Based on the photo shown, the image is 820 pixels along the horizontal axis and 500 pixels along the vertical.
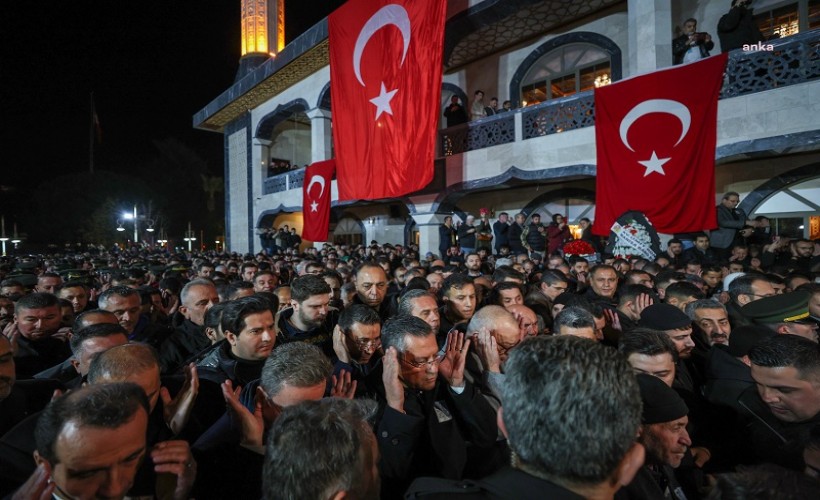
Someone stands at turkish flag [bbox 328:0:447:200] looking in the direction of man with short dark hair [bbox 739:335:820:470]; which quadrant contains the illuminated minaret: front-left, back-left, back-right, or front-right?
back-right

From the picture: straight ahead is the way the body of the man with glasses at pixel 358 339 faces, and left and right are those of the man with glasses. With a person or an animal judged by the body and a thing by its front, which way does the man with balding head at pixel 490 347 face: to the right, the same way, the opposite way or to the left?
the same way

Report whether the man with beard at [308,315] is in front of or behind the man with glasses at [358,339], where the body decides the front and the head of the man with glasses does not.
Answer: behind

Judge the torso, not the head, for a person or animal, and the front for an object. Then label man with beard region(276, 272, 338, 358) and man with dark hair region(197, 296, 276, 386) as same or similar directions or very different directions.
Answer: same or similar directions

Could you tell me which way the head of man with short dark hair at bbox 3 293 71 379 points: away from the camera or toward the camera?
toward the camera

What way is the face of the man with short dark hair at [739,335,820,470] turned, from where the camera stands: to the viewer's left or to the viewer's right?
to the viewer's left

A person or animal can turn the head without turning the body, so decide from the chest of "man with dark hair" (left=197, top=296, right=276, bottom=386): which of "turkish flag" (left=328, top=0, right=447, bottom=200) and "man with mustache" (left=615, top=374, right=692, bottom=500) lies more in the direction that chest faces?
the man with mustache

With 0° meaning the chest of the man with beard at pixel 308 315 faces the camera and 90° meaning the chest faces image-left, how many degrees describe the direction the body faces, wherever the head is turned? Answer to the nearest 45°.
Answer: approximately 315°

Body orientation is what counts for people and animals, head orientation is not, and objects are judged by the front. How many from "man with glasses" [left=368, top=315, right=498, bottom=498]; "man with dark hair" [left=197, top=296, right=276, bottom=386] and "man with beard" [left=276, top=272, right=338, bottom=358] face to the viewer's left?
0

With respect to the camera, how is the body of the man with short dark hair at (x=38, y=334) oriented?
toward the camera

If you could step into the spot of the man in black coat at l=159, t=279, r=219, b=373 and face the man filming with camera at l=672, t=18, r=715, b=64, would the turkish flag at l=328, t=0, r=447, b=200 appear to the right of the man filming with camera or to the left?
left

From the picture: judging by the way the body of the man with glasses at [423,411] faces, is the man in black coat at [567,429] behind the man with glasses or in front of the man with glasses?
in front

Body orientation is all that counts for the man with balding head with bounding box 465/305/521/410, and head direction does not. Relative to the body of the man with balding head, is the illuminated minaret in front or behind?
behind

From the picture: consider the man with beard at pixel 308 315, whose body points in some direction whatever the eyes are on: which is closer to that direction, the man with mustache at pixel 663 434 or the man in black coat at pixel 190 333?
the man with mustache

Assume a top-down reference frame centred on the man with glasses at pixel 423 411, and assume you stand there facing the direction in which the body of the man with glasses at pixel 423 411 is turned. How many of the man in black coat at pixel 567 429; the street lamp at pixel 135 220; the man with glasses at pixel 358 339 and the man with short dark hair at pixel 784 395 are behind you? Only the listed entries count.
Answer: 2

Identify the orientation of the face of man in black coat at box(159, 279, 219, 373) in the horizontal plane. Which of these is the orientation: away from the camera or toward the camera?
toward the camera

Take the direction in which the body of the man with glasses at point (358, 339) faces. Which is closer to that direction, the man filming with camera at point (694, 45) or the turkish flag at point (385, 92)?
the man filming with camera

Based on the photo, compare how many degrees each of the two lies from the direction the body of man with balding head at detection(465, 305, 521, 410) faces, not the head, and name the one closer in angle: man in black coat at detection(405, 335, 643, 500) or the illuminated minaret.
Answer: the man in black coat

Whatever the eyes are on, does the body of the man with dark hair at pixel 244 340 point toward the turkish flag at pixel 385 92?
no

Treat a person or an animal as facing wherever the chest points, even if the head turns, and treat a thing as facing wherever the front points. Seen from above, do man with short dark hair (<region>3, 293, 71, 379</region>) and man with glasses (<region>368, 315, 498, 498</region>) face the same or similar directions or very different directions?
same or similar directions

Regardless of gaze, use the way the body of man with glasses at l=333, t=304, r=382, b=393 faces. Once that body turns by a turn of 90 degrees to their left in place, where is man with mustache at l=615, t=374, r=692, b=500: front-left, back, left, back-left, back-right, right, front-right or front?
right

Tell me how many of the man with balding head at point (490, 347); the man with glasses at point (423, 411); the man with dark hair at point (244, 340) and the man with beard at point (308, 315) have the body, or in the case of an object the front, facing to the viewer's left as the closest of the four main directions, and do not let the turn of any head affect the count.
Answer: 0
